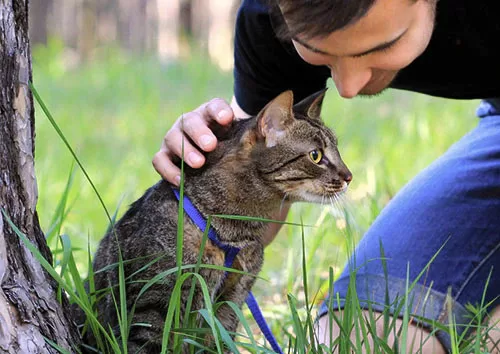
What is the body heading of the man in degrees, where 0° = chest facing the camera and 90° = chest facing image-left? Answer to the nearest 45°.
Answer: approximately 45°

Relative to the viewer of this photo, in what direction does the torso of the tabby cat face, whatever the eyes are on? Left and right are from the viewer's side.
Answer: facing to the right of the viewer

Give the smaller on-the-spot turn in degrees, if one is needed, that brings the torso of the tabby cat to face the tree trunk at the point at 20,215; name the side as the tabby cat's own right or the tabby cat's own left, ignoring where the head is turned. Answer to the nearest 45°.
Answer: approximately 135° to the tabby cat's own right

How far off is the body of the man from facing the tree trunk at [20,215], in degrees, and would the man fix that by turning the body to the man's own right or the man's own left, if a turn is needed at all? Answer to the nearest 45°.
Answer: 0° — they already face it
